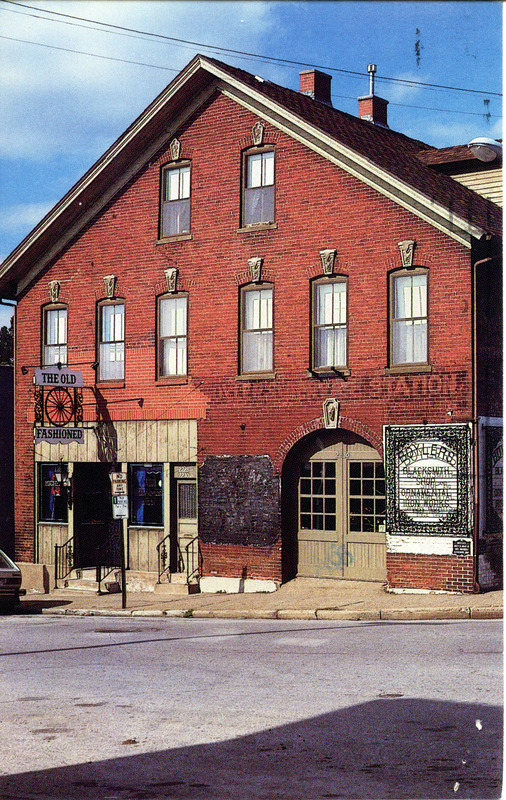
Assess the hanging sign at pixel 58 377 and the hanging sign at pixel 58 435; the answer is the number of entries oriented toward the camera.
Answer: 2

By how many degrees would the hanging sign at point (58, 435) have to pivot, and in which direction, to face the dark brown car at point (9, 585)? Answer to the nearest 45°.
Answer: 0° — it already faces it

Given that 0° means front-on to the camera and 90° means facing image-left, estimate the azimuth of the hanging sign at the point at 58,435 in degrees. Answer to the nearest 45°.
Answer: approximately 0°
